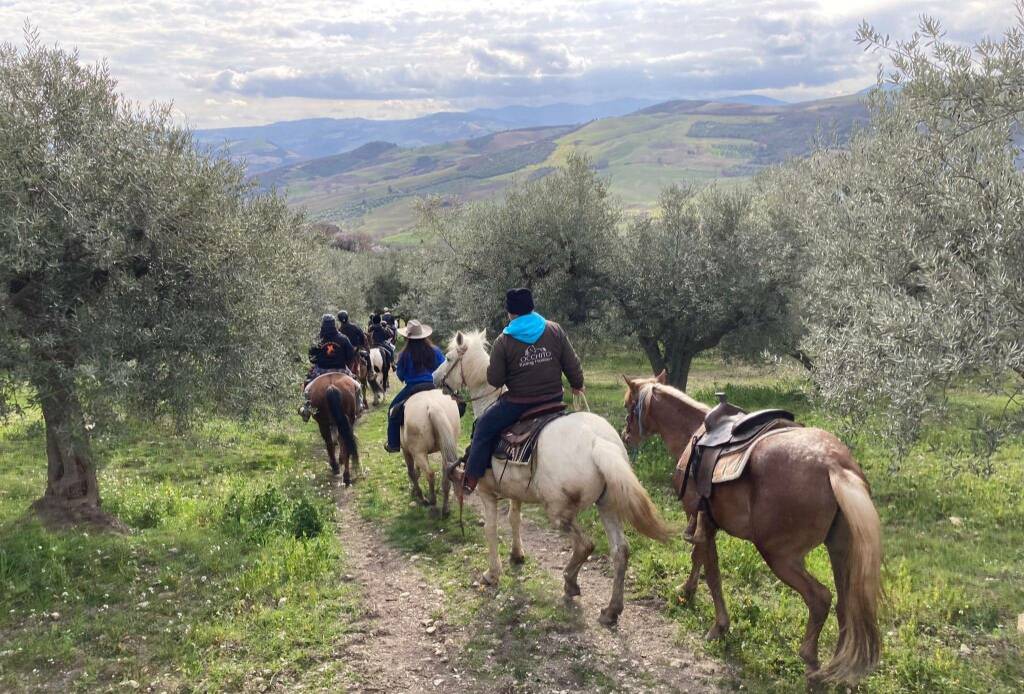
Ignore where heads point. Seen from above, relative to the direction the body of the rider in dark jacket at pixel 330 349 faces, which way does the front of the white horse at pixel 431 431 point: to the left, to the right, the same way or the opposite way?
the same way

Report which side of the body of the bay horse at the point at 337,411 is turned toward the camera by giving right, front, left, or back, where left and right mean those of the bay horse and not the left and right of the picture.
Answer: back

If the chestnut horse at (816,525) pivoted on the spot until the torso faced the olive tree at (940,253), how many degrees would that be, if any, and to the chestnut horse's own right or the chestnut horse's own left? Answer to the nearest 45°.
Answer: approximately 90° to the chestnut horse's own right

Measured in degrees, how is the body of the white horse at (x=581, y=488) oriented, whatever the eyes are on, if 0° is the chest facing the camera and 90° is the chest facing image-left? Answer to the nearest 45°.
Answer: approximately 135°

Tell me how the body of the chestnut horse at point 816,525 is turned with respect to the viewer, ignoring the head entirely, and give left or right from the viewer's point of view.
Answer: facing away from the viewer and to the left of the viewer

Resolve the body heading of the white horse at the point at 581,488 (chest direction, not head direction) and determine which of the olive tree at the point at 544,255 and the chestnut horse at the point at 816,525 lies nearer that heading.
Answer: the olive tree

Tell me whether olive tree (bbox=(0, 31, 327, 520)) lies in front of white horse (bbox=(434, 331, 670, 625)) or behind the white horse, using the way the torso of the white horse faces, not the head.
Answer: in front

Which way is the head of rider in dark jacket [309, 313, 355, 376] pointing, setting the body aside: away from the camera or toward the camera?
away from the camera

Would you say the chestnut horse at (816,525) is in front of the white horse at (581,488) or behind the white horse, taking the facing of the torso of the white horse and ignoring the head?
behind

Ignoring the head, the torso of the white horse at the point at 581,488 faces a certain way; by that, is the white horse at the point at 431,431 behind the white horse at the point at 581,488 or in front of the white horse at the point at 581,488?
in front

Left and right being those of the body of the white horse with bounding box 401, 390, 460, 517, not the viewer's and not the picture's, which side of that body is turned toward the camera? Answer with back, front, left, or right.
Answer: back

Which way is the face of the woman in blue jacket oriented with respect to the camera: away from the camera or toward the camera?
away from the camera

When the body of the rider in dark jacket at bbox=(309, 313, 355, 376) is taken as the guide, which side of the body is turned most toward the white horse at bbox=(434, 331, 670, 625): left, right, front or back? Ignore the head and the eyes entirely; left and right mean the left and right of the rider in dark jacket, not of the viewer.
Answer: back

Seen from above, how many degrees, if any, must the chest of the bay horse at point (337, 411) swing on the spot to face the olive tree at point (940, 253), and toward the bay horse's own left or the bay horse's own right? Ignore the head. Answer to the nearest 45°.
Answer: approximately 135° to the bay horse's own right

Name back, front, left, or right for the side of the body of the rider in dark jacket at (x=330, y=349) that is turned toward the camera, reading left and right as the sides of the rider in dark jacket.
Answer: back
